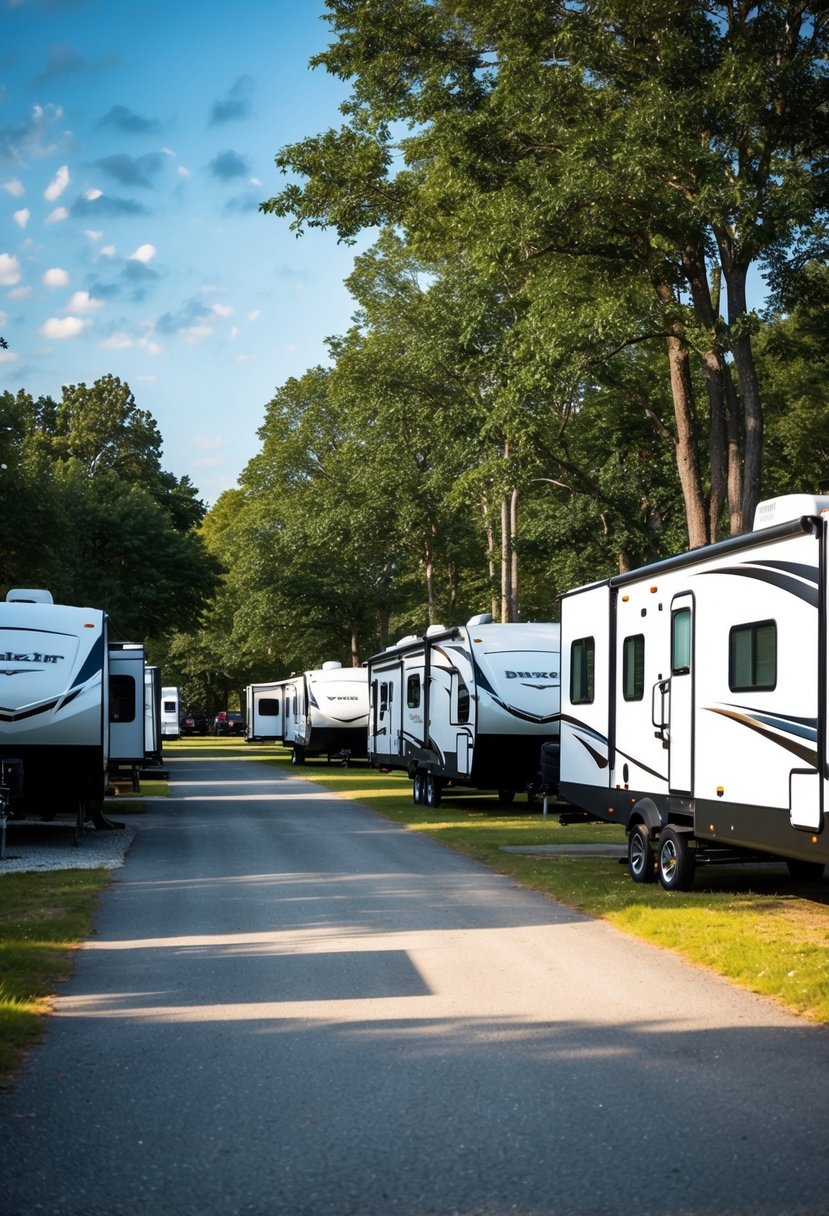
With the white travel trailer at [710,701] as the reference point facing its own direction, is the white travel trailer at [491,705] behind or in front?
behind

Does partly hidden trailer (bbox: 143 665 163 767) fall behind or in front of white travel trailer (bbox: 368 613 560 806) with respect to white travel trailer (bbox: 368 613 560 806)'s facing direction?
behind

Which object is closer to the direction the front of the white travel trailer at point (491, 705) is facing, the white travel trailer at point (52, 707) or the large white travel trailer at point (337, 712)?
the white travel trailer at point (52, 707)

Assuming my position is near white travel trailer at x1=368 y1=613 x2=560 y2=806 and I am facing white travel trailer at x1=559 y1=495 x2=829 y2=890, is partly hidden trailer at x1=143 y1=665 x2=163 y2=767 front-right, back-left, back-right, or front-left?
back-right

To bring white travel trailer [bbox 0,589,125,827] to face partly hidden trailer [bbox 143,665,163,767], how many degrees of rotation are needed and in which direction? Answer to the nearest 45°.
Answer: approximately 180°

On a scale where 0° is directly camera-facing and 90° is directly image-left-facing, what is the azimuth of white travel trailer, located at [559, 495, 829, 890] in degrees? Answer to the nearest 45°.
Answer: approximately 315°

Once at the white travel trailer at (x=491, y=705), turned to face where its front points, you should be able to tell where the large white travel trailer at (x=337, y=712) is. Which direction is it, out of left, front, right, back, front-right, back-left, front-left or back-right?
back-left

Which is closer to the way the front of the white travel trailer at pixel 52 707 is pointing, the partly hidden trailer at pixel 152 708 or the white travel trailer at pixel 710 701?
the white travel trailer

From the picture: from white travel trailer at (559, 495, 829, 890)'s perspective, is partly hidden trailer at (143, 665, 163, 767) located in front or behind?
behind

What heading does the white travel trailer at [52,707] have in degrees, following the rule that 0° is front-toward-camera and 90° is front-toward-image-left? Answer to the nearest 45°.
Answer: approximately 0°
